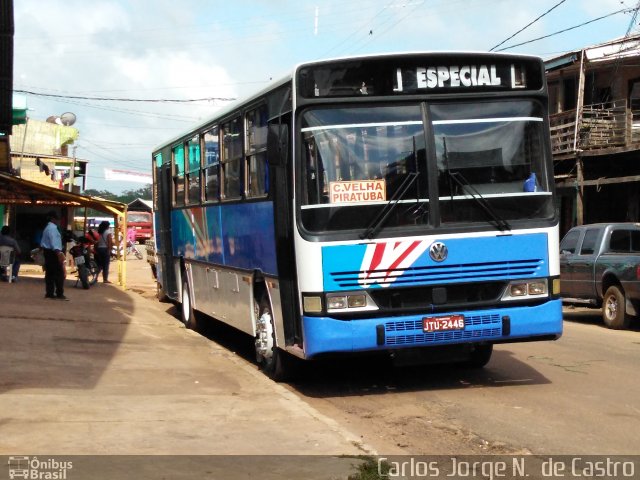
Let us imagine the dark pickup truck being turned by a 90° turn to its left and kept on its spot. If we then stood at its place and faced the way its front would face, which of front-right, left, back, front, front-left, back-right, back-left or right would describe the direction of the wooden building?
back-right

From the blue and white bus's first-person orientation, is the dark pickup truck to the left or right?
on its left

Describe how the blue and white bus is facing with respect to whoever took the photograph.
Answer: facing the viewer and to the right of the viewer

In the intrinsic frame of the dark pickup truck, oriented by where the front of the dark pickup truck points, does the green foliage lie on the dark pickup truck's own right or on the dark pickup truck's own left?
on the dark pickup truck's own left

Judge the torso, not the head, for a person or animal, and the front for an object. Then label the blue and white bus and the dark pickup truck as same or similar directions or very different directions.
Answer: very different directions

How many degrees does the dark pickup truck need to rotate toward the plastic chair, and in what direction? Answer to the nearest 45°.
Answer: approximately 45° to its left

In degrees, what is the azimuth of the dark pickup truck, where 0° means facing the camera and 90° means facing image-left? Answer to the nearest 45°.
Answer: approximately 135°
